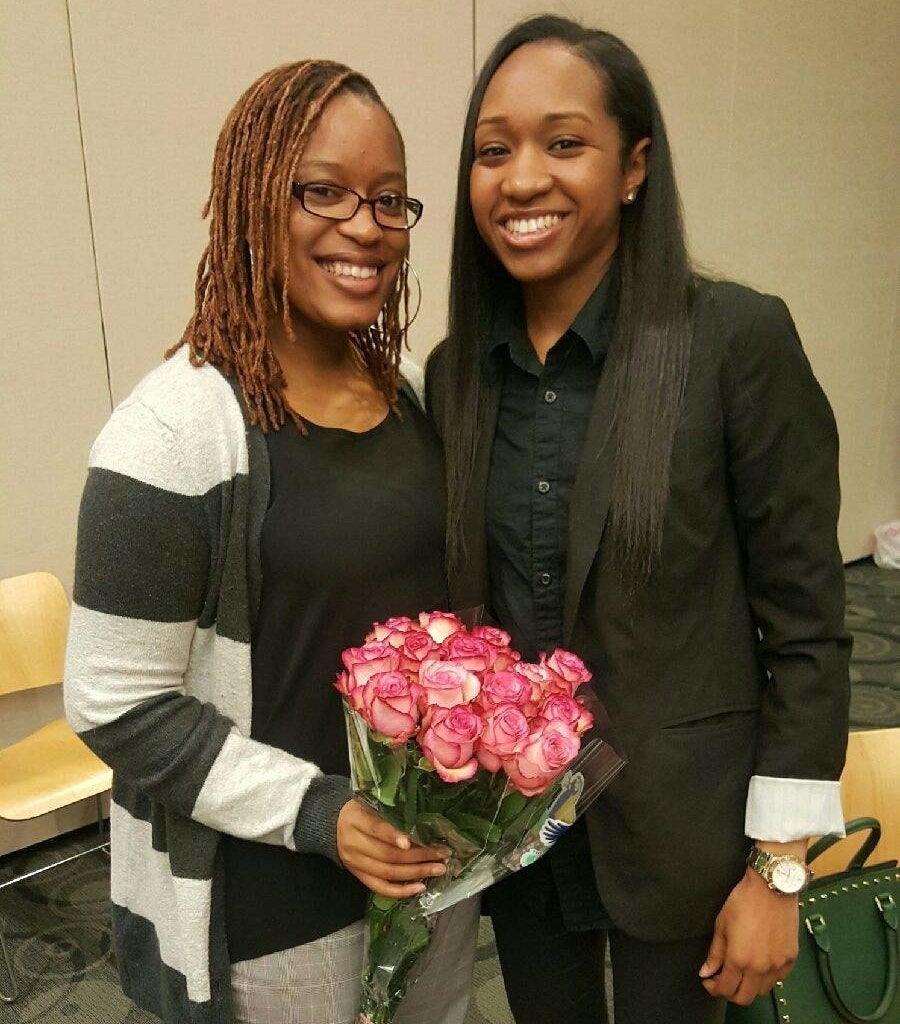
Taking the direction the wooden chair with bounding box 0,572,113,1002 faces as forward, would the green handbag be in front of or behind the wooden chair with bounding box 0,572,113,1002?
in front

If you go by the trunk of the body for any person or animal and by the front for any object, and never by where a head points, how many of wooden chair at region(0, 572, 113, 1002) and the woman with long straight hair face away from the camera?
0

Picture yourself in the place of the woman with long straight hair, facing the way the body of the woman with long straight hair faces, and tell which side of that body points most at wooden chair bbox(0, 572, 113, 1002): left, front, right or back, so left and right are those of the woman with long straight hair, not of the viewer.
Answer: right

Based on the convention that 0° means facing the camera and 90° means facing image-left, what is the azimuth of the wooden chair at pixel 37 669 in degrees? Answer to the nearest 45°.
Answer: approximately 315°
